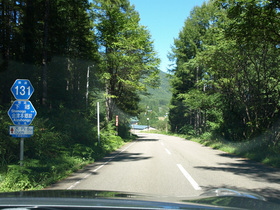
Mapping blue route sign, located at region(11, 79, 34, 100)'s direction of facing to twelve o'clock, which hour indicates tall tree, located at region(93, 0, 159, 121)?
The tall tree is roughly at 7 o'clock from the blue route sign.

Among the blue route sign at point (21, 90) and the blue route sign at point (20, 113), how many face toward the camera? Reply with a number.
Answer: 2

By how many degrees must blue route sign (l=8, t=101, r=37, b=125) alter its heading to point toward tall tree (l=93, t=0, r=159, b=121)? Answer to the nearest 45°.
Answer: approximately 135° to its left

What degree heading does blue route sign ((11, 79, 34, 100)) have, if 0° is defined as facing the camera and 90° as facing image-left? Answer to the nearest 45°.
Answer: approximately 0°
